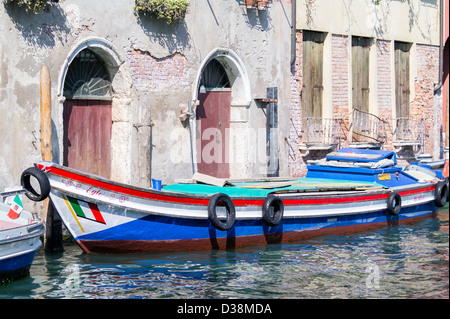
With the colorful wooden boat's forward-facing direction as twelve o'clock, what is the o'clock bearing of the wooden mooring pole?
The wooden mooring pole is roughly at 1 o'clock from the colorful wooden boat.

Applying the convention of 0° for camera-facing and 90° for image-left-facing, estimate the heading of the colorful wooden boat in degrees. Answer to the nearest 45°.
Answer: approximately 45°

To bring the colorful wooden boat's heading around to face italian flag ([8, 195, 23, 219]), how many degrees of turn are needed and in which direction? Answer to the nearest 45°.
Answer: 0° — it already faces it

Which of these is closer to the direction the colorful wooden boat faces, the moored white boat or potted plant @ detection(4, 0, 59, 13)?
the moored white boat

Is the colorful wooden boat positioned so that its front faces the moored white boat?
yes
